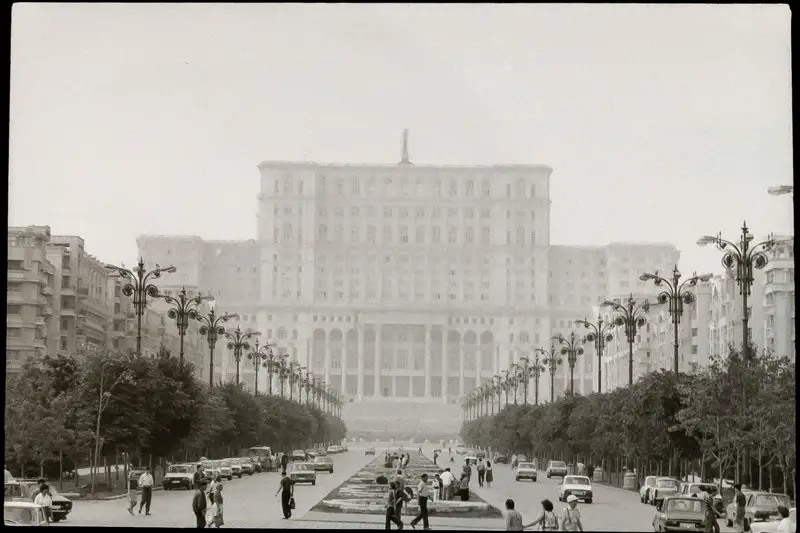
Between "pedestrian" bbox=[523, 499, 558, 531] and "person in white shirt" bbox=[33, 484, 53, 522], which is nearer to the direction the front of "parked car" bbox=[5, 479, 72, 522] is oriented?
the pedestrian

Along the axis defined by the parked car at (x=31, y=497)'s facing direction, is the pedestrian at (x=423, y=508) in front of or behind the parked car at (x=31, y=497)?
in front

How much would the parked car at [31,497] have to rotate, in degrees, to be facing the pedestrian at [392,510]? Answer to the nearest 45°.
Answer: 0° — it already faces them

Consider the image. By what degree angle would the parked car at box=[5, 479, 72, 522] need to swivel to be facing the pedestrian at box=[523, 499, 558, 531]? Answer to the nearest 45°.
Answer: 0° — it already faces them

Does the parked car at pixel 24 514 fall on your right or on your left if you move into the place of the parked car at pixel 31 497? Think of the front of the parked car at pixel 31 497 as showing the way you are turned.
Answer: on your right

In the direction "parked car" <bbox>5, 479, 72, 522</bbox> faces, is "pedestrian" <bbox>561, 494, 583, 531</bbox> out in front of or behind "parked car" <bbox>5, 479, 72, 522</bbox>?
in front

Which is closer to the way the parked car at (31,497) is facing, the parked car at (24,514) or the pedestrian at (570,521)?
the pedestrian

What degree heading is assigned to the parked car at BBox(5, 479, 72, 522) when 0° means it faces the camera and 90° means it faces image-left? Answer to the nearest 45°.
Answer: approximately 315°

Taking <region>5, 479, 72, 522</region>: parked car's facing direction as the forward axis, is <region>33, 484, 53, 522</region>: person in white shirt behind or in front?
in front

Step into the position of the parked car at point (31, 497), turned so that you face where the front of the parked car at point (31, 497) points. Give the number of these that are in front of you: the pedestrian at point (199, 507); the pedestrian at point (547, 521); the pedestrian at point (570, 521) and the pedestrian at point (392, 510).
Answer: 4

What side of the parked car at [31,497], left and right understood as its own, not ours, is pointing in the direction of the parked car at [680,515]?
front
